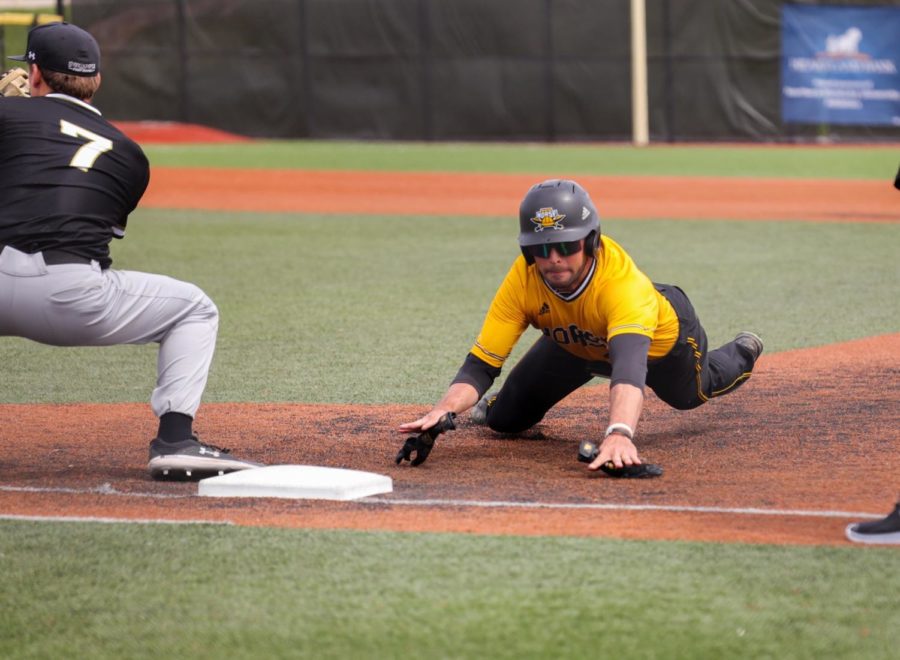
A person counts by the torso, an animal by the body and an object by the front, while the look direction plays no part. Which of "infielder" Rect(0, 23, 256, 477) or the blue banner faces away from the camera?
the infielder

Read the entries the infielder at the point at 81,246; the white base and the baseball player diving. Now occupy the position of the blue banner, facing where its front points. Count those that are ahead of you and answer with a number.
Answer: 3

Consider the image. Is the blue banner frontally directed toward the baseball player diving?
yes

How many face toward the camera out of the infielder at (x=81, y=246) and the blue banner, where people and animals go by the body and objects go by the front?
1

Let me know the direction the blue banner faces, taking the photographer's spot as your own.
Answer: facing the viewer

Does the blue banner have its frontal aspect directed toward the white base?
yes

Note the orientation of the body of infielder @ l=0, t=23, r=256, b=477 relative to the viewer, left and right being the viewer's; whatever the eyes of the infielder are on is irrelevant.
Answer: facing away from the viewer

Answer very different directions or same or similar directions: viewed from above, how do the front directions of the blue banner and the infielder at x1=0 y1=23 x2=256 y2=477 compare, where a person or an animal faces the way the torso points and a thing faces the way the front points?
very different directions
